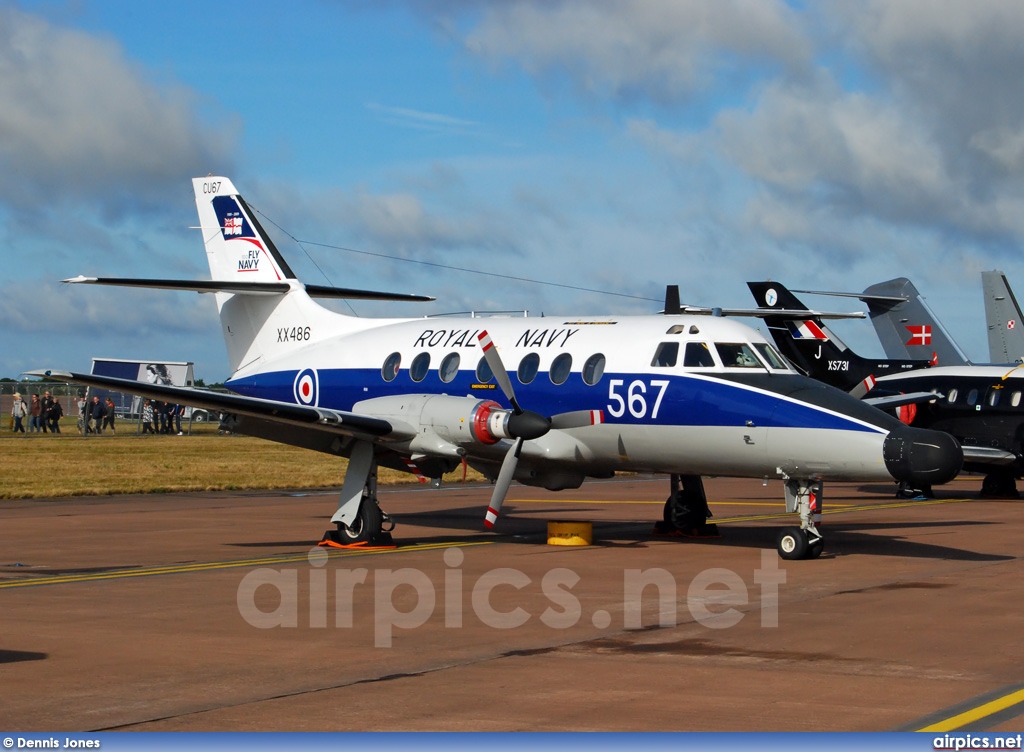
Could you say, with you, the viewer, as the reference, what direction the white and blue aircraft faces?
facing the viewer and to the right of the viewer
